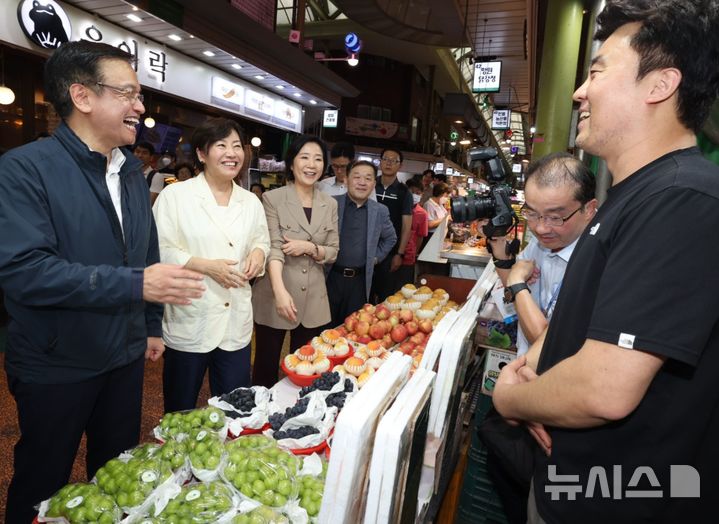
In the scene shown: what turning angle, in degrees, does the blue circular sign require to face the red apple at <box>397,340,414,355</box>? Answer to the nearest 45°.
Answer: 0° — it already faces it

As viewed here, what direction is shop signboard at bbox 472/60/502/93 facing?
toward the camera

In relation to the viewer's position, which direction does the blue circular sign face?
facing the viewer

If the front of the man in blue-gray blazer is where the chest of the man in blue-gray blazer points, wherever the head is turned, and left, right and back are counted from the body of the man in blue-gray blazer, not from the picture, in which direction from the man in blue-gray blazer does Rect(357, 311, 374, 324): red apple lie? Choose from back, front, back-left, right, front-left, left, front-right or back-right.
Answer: front

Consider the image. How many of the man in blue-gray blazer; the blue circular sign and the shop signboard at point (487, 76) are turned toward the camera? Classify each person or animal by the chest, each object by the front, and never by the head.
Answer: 3

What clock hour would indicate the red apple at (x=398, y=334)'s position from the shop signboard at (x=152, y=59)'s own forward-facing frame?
The red apple is roughly at 1 o'clock from the shop signboard.

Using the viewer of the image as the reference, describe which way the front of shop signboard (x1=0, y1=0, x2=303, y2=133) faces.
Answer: facing the viewer and to the right of the viewer

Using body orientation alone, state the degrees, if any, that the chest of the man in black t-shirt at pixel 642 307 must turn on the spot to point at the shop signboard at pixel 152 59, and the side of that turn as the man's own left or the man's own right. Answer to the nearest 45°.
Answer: approximately 45° to the man's own right

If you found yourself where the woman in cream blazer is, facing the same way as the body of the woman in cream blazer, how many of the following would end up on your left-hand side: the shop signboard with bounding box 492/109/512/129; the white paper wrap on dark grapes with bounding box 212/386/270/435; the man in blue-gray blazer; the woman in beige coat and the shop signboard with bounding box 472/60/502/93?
4

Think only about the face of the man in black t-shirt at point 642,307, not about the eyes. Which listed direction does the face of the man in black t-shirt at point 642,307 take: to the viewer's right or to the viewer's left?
to the viewer's left

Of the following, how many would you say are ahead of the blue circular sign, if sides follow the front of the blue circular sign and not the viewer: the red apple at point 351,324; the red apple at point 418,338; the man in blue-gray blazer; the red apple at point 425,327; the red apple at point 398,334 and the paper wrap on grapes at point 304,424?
6

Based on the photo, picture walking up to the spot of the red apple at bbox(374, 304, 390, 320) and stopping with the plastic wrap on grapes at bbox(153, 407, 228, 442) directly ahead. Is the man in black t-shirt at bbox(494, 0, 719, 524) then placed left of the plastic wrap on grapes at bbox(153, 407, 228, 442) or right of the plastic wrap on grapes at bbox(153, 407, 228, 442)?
left

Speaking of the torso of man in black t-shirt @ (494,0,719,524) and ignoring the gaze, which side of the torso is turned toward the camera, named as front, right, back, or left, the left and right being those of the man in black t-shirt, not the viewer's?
left

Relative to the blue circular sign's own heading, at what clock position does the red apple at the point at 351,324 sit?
The red apple is roughly at 12 o'clock from the blue circular sign.

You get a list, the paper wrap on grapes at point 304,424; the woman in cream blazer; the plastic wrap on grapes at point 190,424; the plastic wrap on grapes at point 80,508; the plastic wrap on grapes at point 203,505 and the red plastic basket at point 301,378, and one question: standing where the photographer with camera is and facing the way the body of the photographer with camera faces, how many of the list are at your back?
0

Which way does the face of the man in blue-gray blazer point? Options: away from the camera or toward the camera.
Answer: toward the camera

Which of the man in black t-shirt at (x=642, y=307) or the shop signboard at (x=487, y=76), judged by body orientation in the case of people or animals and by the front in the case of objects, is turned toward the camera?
the shop signboard

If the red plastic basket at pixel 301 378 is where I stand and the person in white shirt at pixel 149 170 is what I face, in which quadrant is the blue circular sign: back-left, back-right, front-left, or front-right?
front-right

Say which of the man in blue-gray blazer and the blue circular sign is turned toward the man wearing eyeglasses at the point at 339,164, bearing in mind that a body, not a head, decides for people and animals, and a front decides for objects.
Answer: the blue circular sign

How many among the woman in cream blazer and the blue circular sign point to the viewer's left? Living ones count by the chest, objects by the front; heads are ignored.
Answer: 0
